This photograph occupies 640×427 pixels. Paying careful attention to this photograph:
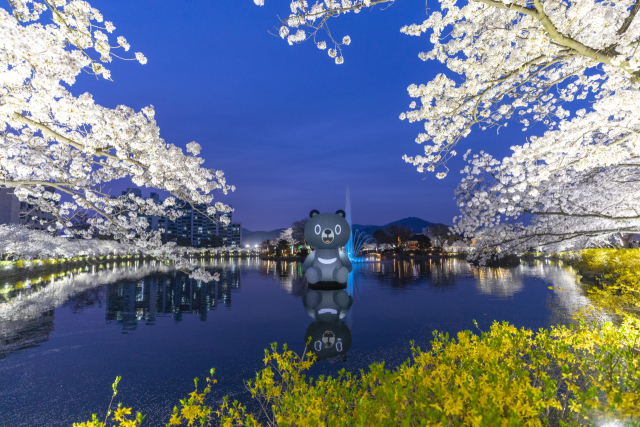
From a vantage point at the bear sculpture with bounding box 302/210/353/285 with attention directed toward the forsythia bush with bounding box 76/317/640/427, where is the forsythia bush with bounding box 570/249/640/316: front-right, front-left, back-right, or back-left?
front-left

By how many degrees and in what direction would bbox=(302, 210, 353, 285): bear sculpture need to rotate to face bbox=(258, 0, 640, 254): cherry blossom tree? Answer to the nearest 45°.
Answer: approximately 45° to its left

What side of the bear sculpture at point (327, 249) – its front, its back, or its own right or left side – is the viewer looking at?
front

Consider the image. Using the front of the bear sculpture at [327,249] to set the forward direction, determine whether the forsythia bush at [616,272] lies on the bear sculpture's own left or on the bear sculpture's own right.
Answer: on the bear sculpture's own left

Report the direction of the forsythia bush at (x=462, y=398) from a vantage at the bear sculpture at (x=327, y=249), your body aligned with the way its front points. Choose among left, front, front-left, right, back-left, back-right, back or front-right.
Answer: front

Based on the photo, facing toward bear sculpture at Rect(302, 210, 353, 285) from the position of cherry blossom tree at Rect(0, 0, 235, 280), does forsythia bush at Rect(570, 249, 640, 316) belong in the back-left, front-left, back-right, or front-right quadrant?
front-right

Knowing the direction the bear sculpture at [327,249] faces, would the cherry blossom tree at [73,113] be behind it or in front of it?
in front

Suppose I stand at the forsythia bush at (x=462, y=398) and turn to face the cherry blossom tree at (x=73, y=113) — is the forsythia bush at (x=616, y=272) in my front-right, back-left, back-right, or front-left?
back-right

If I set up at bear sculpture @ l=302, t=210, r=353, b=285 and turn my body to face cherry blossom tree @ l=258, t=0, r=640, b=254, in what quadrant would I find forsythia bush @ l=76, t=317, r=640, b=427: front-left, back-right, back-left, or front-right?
front-right

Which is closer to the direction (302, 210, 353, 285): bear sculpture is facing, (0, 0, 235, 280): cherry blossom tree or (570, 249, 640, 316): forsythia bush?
the cherry blossom tree
